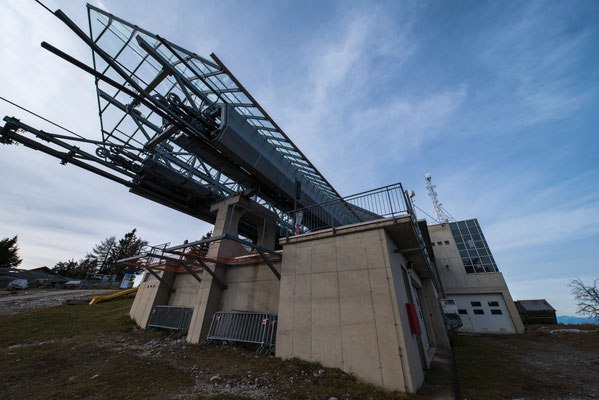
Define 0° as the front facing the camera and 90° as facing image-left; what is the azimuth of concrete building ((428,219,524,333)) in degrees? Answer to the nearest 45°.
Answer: approximately 0°

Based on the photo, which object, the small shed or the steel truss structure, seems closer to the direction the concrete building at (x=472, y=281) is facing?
the steel truss structure

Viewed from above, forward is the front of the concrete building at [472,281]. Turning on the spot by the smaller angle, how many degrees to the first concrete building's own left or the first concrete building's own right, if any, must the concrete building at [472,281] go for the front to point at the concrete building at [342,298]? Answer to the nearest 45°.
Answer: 0° — it already faces it

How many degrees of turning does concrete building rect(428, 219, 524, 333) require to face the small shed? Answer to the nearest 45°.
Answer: approximately 135° to its left

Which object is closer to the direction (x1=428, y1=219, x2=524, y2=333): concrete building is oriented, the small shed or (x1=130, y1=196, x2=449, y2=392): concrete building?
the concrete building

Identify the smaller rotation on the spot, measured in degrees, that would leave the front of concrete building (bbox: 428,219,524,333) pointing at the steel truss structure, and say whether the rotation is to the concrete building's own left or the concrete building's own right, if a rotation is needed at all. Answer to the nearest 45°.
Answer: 0° — it already faces it
